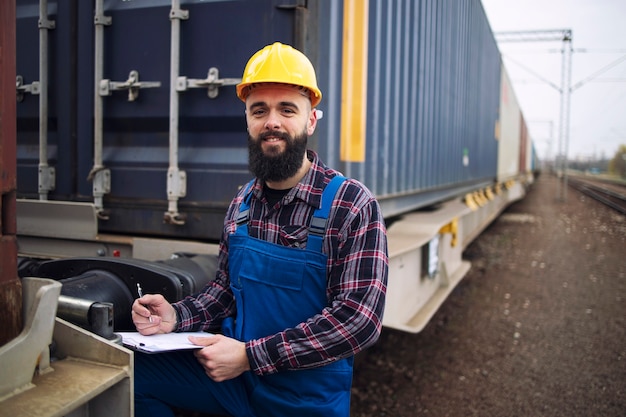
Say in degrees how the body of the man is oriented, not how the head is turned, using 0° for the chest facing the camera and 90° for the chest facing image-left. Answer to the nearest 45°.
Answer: approximately 45°
